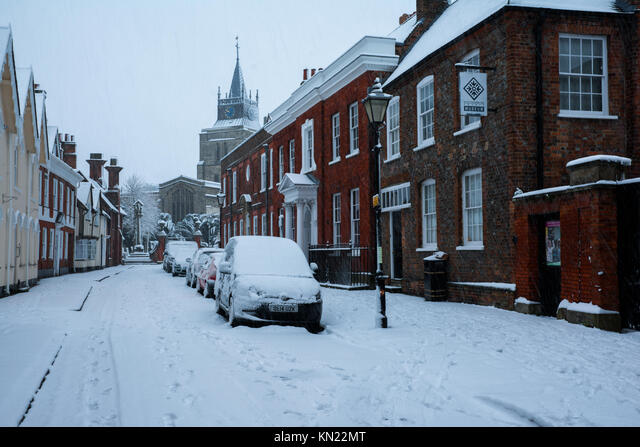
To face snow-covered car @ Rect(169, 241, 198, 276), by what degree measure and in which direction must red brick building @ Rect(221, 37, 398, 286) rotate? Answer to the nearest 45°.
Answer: approximately 90° to its right

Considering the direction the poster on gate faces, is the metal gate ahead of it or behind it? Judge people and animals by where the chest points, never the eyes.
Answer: ahead

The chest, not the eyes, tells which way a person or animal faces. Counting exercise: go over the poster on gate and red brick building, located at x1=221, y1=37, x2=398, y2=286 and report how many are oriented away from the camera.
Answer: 0

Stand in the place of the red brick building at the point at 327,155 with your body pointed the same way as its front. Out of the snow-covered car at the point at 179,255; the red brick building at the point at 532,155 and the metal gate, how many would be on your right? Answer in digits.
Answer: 1

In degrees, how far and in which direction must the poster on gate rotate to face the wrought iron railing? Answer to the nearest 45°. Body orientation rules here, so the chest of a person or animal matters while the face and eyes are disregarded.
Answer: approximately 135° to its right

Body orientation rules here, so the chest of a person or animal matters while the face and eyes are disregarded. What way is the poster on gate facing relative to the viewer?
toward the camera

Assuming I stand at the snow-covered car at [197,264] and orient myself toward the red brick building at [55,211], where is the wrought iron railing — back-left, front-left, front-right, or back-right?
back-right

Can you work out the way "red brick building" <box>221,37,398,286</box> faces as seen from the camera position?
facing the viewer and to the left of the viewer
